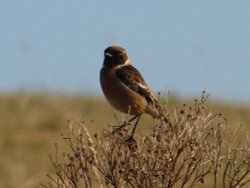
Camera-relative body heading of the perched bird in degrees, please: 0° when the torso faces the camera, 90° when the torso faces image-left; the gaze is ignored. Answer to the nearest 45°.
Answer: approximately 45°
